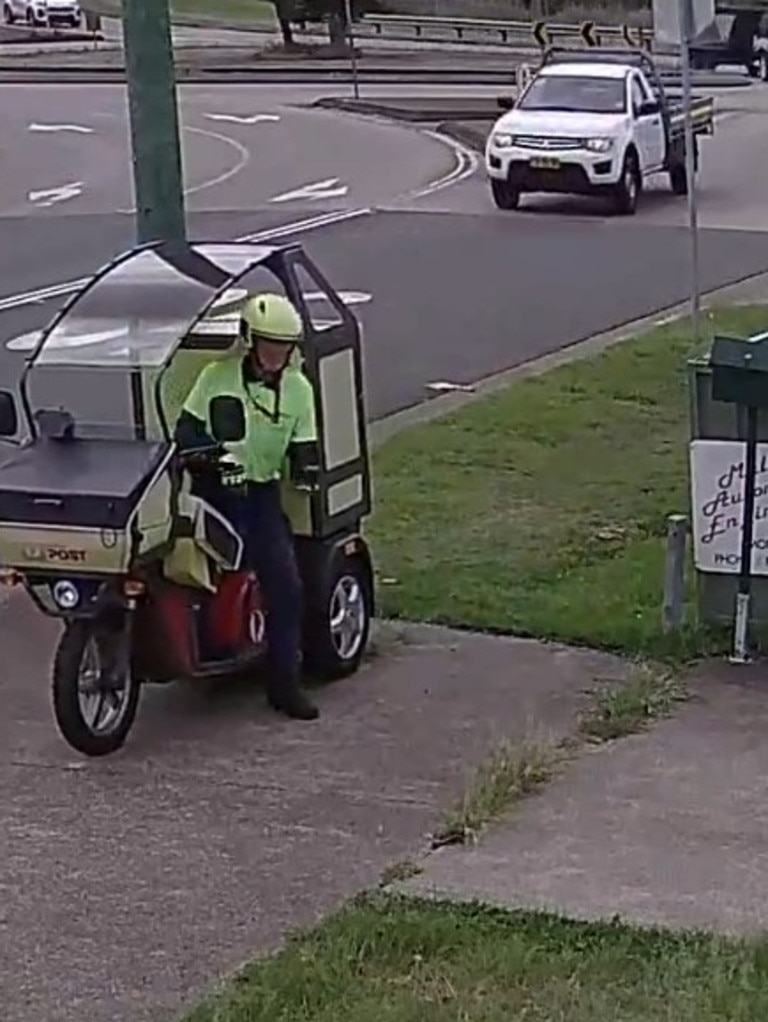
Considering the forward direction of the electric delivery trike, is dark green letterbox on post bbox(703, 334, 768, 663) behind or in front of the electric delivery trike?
behind

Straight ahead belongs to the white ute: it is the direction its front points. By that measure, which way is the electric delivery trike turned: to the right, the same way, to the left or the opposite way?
the same way

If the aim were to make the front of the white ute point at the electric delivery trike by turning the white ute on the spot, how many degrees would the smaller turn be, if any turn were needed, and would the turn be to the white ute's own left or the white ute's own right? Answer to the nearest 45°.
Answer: approximately 45° to the white ute's own left

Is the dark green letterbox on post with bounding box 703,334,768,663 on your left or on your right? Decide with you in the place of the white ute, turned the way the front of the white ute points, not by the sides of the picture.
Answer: on your left

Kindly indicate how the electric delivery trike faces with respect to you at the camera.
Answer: facing the viewer and to the left of the viewer

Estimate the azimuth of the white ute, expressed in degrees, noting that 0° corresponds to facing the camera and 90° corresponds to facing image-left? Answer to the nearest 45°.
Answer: approximately 45°

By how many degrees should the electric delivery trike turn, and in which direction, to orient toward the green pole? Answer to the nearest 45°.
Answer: approximately 135° to its right

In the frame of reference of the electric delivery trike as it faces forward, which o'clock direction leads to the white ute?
The white ute is roughly at 5 o'clock from the electric delivery trike.

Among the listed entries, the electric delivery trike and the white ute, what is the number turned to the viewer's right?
0

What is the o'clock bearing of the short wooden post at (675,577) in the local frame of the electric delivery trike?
The short wooden post is roughly at 7 o'clock from the electric delivery trike.
